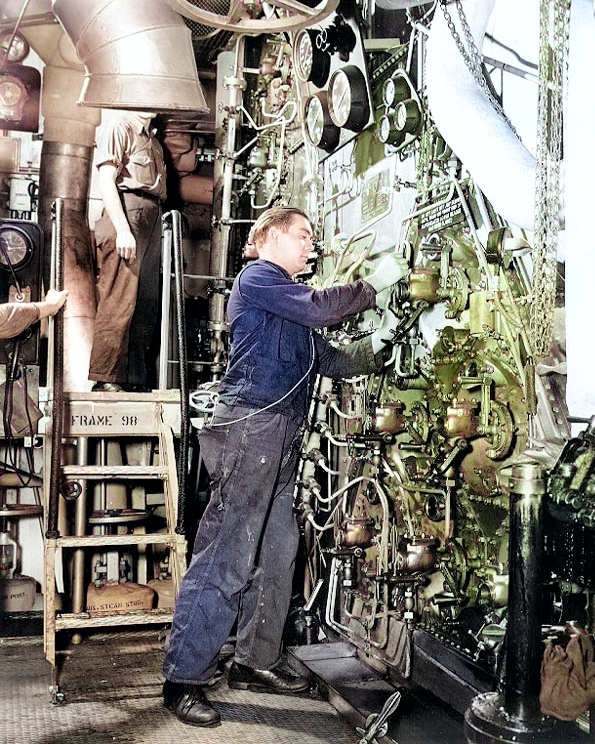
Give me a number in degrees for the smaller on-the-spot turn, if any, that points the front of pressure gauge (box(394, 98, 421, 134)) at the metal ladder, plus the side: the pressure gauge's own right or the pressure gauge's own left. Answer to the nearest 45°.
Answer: approximately 45° to the pressure gauge's own right

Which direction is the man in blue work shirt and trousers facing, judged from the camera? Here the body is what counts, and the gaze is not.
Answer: to the viewer's right

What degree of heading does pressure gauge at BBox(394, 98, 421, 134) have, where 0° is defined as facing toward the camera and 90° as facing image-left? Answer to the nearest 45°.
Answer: approximately 45°

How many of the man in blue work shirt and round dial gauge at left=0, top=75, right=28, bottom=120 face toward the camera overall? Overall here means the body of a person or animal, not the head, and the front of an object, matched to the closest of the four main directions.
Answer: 1

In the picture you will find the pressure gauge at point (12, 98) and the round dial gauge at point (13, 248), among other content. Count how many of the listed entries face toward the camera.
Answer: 2
